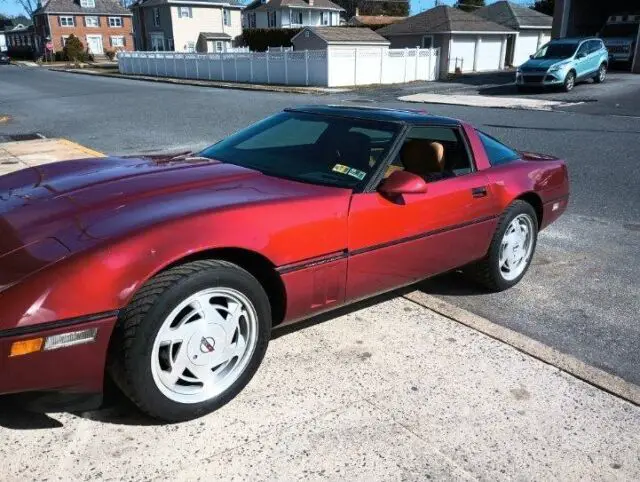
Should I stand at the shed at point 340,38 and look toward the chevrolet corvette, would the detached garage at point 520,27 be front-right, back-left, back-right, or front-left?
back-left

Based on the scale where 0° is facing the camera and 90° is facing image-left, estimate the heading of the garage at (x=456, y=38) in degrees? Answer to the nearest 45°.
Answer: approximately 315°

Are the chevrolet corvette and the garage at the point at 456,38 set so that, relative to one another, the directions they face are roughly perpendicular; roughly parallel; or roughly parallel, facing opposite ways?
roughly perpendicular

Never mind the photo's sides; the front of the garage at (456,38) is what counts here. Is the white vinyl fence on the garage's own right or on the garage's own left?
on the garage's own right
